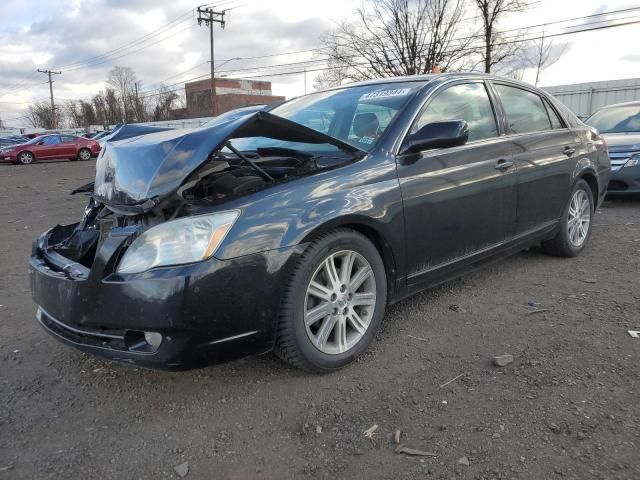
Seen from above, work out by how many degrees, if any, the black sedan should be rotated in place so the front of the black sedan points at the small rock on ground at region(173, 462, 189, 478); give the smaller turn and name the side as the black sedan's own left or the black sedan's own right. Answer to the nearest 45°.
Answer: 0° — it already faces it

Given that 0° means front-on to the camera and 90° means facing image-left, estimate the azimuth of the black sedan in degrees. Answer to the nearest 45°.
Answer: approximately 45°

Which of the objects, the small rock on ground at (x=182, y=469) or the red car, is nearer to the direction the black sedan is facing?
the small rock on ground

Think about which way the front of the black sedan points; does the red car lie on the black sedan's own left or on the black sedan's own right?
on the black sedan's own right
